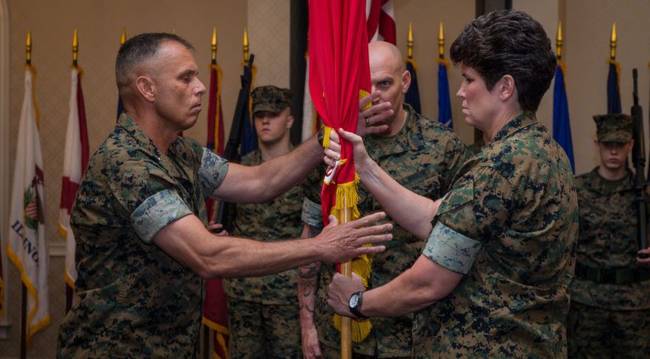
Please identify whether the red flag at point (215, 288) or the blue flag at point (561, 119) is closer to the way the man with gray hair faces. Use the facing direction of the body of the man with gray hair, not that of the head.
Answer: the blue flag

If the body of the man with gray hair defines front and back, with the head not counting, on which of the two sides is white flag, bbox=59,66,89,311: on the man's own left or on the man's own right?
on the man's own left

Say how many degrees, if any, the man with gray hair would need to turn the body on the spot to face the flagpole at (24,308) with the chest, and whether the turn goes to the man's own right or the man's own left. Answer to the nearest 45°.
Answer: approximately 90° to the man's own left

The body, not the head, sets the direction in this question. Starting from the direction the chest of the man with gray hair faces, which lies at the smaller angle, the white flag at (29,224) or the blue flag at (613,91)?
the blue flag

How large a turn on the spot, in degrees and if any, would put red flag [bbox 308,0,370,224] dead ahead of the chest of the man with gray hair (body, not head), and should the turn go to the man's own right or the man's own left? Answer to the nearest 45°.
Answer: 0° — they already face it

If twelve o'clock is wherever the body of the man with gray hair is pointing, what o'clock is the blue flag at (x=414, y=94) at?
The blue flag is roughly at 10 o'clock from the man with gray hair.

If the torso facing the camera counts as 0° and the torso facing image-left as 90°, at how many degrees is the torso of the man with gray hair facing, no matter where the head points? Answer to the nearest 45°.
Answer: approximately 270°

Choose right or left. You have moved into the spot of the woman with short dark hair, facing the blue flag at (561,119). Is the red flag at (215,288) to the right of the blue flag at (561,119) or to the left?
left

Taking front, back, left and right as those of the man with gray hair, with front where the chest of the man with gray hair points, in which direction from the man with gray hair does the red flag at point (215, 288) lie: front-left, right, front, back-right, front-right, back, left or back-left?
left

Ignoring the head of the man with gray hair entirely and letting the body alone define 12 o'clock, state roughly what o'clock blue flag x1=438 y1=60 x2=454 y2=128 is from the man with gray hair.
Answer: The blue flag is roughly at 10 o'clock from the man with gray hair.

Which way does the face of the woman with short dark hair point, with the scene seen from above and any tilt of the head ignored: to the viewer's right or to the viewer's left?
to the viewer's left

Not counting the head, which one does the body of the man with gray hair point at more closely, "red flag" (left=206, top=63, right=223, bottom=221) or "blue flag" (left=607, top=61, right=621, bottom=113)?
the blue flag

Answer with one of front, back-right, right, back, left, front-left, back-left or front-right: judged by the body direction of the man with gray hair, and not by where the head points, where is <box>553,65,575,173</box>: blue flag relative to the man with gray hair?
front-left

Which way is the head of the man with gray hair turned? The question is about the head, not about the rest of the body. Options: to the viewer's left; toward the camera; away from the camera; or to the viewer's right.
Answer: to the viewer's right
